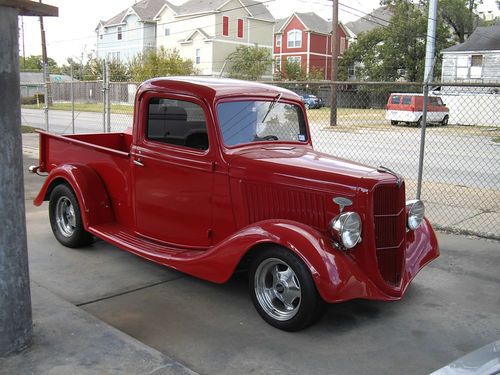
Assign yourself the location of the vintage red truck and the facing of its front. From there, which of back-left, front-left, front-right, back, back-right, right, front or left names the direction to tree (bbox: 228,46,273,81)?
back-left

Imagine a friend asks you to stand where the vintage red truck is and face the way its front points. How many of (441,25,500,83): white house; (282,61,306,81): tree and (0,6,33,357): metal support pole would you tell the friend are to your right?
1

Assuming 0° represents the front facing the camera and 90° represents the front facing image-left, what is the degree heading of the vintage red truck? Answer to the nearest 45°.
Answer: approximately 315°

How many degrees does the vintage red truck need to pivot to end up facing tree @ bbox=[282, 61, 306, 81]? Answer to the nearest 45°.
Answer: approximately 135° to its left

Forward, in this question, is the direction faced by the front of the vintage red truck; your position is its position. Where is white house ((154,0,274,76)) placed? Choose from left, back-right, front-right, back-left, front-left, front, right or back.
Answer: back-left

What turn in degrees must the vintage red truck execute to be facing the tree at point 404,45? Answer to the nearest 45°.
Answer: approximately 135° to its left

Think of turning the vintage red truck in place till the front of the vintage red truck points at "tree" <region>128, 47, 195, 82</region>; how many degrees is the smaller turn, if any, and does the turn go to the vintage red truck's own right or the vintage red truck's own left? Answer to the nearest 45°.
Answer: approximately 135° to the vintage red truck's own left

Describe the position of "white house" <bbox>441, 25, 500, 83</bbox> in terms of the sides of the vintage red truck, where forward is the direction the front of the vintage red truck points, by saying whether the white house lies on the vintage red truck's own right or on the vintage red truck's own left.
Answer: on the vintage red truck's own left

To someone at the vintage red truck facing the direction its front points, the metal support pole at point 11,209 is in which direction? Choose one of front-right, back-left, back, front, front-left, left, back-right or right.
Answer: right

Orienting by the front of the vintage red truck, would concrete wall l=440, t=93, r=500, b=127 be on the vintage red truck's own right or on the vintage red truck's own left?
on the vintage red truck's own left
